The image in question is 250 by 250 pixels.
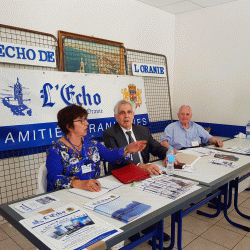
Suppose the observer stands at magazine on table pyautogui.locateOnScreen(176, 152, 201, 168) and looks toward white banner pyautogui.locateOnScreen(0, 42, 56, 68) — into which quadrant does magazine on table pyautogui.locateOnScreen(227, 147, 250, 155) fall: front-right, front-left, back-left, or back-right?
back-right

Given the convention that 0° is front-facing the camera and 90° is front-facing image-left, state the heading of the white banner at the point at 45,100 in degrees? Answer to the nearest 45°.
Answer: approximately 315°

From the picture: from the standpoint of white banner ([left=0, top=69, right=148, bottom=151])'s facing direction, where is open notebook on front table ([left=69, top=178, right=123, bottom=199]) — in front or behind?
in front

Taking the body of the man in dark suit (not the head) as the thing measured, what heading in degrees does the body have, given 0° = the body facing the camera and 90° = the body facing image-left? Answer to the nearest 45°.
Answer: approximately 315°

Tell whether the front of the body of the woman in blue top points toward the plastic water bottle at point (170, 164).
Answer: no

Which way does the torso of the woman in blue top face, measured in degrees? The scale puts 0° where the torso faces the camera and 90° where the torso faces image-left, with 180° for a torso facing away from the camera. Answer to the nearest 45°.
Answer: approximately 315°

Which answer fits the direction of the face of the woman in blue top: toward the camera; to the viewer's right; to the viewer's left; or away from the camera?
to the viewer's right

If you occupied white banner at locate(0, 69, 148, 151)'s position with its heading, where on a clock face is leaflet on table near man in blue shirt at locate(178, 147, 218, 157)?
The leaflet on table near man in blue shirt is roughly at 11 o'clock from the white banner.

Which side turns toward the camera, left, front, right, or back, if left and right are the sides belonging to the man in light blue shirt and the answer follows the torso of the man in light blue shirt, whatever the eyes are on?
front

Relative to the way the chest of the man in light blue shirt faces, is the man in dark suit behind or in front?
in front

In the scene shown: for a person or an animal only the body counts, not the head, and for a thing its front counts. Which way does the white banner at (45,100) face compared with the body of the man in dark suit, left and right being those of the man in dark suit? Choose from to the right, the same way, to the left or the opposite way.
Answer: the same way

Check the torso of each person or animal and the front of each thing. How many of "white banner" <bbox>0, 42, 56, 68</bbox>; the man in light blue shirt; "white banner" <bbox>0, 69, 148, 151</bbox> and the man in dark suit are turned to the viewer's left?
0

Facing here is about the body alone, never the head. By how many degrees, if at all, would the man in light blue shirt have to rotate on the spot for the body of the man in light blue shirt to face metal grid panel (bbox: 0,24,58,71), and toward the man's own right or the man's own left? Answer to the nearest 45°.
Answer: approximately 45° to the man's own right

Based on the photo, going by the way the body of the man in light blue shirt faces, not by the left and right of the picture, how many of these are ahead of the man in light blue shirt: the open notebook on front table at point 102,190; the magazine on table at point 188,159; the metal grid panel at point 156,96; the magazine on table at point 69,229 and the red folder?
4

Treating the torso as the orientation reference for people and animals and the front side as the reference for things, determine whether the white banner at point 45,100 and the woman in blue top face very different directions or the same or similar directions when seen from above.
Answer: same or similar directions
